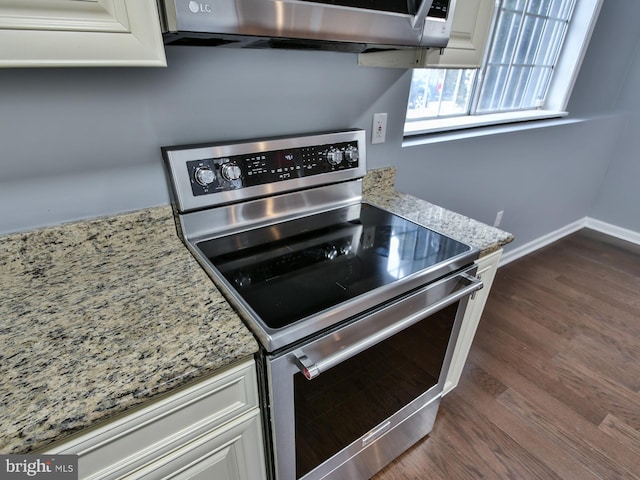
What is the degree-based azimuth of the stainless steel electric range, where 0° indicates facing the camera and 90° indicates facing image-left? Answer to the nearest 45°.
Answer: approximately 315°

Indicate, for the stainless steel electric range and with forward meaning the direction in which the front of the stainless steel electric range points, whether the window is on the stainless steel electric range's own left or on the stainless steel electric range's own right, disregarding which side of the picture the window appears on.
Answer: on the stainless steel electric range's own left

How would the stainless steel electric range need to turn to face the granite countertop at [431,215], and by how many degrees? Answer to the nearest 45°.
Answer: approximately 90° to its left

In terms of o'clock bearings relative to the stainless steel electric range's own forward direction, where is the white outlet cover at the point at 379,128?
The white outlet cover is roughly at 8 o'clock from the stainless steel electric range.

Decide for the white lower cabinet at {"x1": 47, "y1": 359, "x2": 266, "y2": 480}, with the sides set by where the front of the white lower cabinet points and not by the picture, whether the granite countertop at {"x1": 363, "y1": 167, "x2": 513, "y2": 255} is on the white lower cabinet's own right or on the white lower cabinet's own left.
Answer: on the white lower cabinet's own left

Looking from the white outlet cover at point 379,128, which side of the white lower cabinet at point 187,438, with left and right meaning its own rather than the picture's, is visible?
left

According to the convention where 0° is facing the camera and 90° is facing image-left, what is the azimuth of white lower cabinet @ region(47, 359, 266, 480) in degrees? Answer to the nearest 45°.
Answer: approximately 315°
